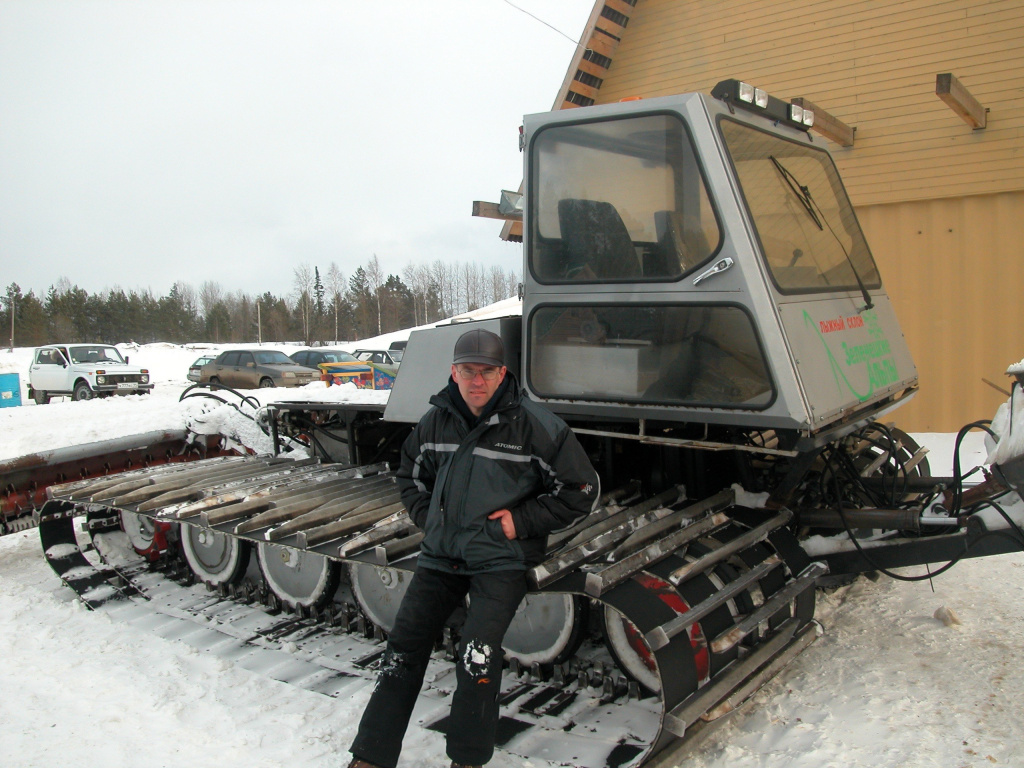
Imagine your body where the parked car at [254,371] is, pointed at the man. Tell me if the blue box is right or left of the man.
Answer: right

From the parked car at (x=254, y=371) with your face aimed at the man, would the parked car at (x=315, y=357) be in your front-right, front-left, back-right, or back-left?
back-left

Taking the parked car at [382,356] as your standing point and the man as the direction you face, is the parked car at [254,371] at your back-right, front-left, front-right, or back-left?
front-right

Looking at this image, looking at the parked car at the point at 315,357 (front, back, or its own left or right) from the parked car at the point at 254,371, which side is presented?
right

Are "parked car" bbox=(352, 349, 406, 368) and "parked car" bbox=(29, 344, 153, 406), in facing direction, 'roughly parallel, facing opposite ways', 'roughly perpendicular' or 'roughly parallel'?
roughly parallel

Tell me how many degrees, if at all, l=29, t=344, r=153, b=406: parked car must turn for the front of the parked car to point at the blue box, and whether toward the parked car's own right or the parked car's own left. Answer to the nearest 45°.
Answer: approximately 135° to the parked car's own right

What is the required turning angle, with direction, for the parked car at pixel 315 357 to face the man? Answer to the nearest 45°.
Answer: approximately 45° to its right

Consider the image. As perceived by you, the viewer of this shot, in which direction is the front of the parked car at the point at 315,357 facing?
facing the viewer and to the right of the viewer

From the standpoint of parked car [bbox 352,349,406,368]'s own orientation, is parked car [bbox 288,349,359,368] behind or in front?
behind

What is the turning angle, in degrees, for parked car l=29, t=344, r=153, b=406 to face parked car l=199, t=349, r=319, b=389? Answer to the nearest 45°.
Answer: approximately 45° to its left

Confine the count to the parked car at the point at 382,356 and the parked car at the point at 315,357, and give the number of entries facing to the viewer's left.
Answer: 0

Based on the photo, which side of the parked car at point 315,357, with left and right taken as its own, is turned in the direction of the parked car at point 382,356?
left
